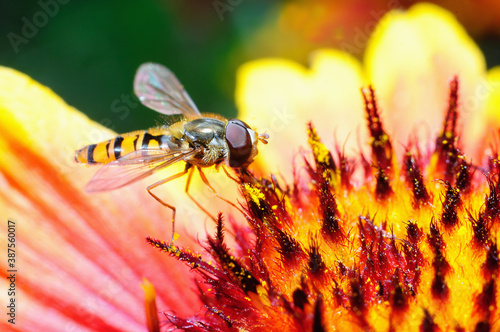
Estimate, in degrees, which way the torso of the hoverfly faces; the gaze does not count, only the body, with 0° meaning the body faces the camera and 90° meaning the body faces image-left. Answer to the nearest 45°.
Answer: approximately 270°
